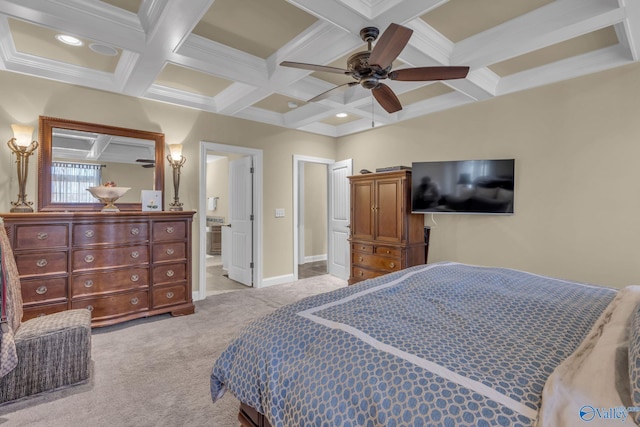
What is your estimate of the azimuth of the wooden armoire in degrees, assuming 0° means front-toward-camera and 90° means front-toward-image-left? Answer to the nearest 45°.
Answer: approximately 45°

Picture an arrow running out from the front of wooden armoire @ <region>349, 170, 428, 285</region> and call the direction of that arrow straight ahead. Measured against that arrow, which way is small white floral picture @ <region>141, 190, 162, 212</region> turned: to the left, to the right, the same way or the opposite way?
to the left

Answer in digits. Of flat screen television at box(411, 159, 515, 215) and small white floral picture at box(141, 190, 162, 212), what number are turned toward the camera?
2

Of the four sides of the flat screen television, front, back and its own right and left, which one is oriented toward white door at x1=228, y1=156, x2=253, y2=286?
right

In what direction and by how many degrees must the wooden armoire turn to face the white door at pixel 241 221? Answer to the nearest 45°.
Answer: approximately 45° to its right

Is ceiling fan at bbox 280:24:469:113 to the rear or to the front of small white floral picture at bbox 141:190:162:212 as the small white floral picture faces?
to the front

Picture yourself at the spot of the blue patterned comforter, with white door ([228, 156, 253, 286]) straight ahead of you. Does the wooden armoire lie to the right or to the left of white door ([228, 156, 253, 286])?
right

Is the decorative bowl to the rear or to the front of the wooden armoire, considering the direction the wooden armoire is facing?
to the front

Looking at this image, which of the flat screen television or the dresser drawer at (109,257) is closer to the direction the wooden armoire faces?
the dresser drawer

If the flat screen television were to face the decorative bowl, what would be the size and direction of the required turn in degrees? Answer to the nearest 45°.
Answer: approximately 45° to its right

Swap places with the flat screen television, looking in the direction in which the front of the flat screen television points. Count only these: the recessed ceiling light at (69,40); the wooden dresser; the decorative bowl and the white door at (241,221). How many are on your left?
0

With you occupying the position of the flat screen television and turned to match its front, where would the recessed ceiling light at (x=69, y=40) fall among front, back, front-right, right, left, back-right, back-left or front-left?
front-right

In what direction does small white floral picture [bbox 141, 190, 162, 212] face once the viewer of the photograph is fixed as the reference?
facing the viewer

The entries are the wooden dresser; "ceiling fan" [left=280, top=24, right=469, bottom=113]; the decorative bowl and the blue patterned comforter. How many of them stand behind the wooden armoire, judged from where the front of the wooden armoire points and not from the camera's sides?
0

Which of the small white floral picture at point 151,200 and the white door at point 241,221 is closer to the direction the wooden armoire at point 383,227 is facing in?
the small white floral picture

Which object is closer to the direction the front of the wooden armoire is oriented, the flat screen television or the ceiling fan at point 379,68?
the ceiling fan

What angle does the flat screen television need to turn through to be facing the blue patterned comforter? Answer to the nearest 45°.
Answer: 0° — it already faces it

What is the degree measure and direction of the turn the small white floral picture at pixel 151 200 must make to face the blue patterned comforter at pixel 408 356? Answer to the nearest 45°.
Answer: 0° — it already faces it

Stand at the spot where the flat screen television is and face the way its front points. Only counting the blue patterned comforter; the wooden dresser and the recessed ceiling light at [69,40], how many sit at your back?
0
